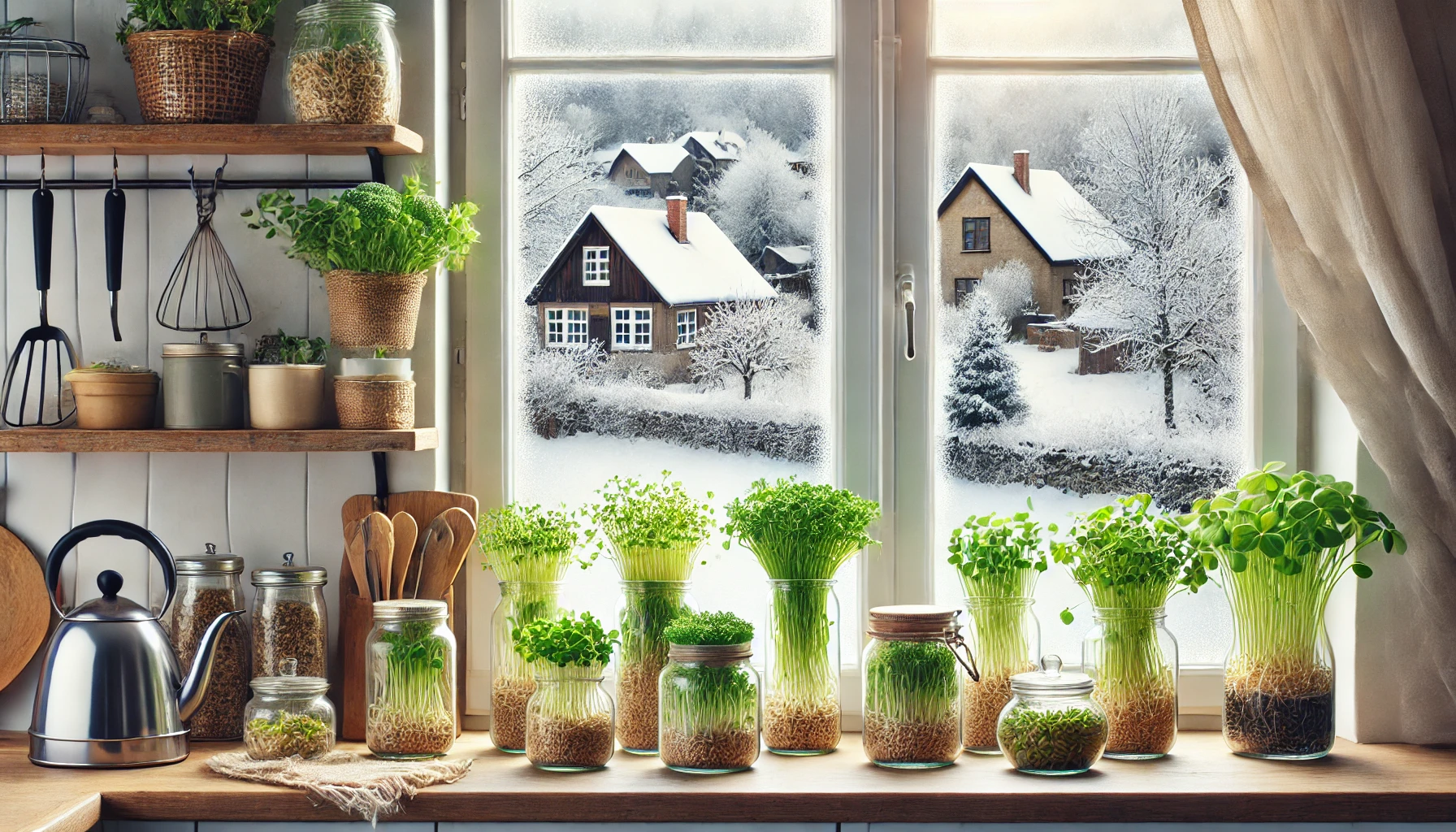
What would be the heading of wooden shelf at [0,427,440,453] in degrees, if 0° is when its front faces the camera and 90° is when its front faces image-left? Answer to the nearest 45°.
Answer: approximately 0°

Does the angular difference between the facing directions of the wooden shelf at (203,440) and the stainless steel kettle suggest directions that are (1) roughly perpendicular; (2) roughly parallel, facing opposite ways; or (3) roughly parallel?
roughly perpendicular

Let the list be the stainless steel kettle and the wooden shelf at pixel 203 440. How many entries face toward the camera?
1

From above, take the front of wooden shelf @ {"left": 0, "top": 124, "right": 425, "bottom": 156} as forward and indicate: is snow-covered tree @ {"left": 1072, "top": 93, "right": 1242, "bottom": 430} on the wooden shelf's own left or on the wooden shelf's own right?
on the wooden shelf's own left

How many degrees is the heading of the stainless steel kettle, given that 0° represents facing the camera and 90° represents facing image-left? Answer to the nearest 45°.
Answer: approximately 270°
